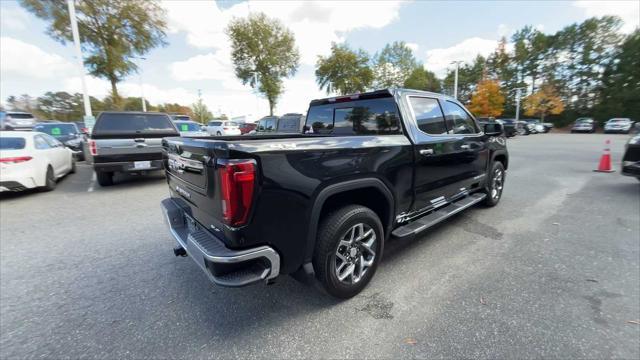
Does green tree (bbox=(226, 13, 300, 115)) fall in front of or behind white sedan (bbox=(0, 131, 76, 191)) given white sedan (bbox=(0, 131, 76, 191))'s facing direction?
in front

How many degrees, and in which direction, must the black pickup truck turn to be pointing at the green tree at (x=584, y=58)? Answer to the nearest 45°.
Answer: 0° — it already faces it

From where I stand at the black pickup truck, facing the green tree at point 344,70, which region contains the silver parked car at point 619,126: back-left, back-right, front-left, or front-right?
front-right

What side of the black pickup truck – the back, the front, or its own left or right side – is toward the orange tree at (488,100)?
front

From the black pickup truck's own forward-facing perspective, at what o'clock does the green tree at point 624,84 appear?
The green tree is roughly at 12 o'clock from the black pickup truck.

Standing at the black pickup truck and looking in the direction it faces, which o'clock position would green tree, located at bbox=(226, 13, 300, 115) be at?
The green tree is roughly at 10 o'clock from the black pickup truck.

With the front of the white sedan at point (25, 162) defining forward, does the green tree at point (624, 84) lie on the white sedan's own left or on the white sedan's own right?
on the white sedan's own right

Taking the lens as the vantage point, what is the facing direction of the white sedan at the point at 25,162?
facing away from the viewer and to the right of the viewer

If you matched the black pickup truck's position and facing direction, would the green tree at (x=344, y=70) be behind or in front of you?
in front

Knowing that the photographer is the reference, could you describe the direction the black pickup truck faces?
facing away from the viewer and to the right of the viewer

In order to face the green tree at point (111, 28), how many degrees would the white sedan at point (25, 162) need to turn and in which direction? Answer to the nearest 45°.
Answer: approximately 45° to its left

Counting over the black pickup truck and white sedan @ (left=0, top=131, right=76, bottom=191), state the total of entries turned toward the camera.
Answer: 0
